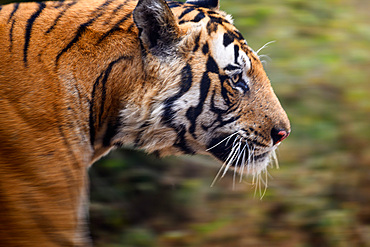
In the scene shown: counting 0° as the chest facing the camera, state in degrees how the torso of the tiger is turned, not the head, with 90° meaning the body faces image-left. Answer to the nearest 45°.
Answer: approximately 270°
